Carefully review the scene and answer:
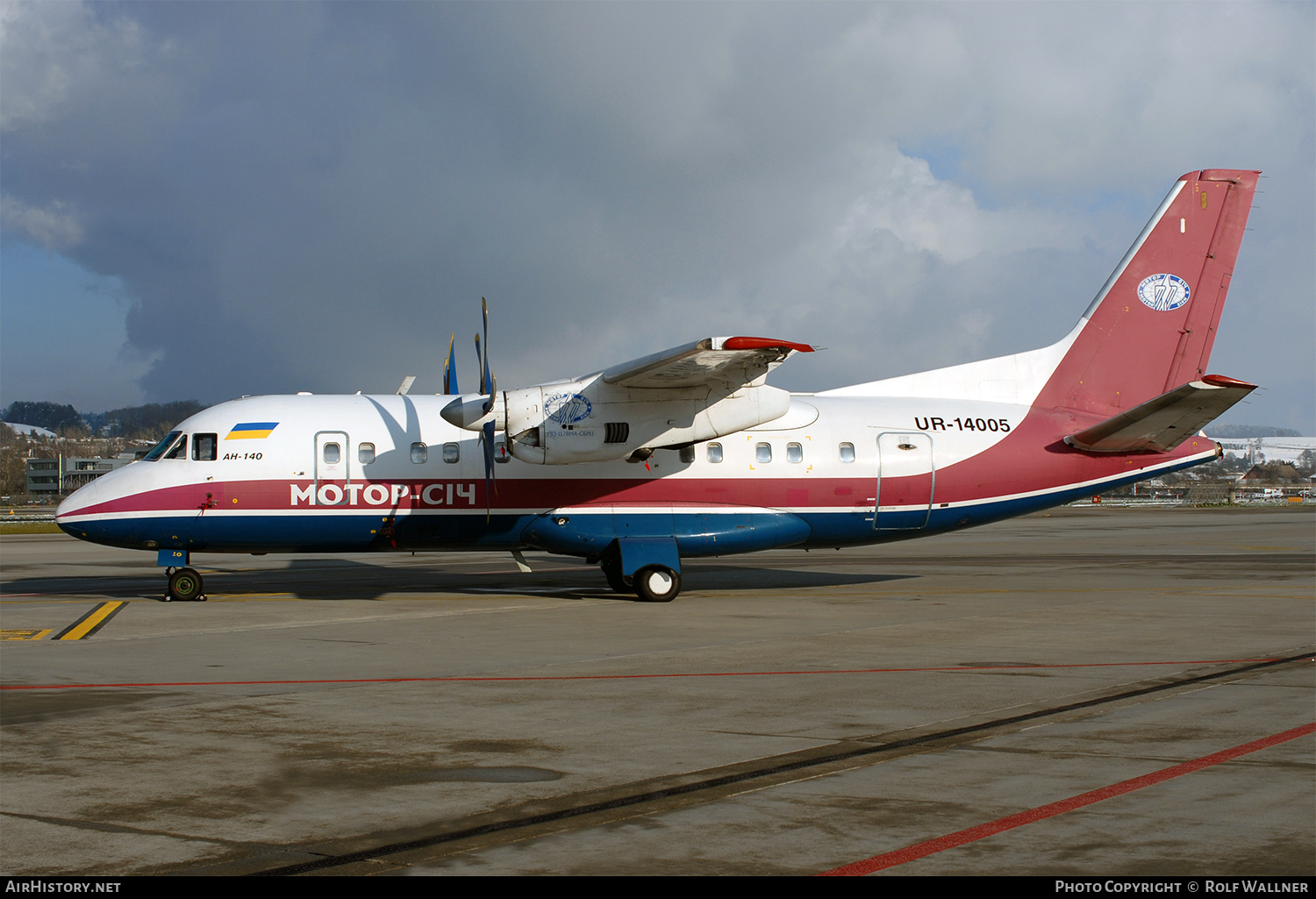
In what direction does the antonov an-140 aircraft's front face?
to the viewer's left
